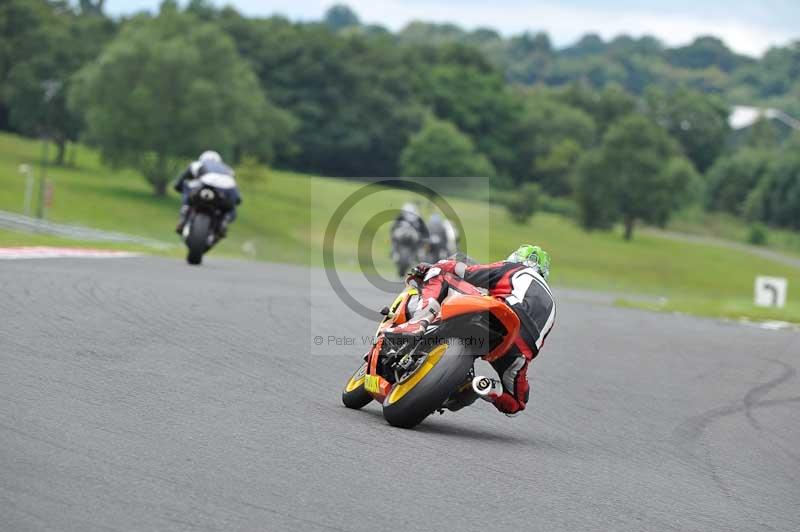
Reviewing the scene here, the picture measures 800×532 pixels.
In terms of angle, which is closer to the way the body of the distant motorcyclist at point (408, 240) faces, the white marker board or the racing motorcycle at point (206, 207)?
the racing motorcycle

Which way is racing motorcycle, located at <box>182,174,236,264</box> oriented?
away from the camera

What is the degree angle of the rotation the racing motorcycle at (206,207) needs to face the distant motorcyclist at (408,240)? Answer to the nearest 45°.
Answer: approximately 45° to its right

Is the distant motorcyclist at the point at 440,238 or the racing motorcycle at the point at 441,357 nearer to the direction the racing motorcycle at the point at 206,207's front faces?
the distant motorcyclist

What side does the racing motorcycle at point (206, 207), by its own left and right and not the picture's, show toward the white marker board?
right

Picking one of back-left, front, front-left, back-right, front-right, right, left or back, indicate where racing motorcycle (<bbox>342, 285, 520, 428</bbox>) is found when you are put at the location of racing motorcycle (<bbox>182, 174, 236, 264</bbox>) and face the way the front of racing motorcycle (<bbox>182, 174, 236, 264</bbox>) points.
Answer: back

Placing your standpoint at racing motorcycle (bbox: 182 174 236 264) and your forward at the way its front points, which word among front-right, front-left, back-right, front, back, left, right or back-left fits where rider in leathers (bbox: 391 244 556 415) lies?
back
